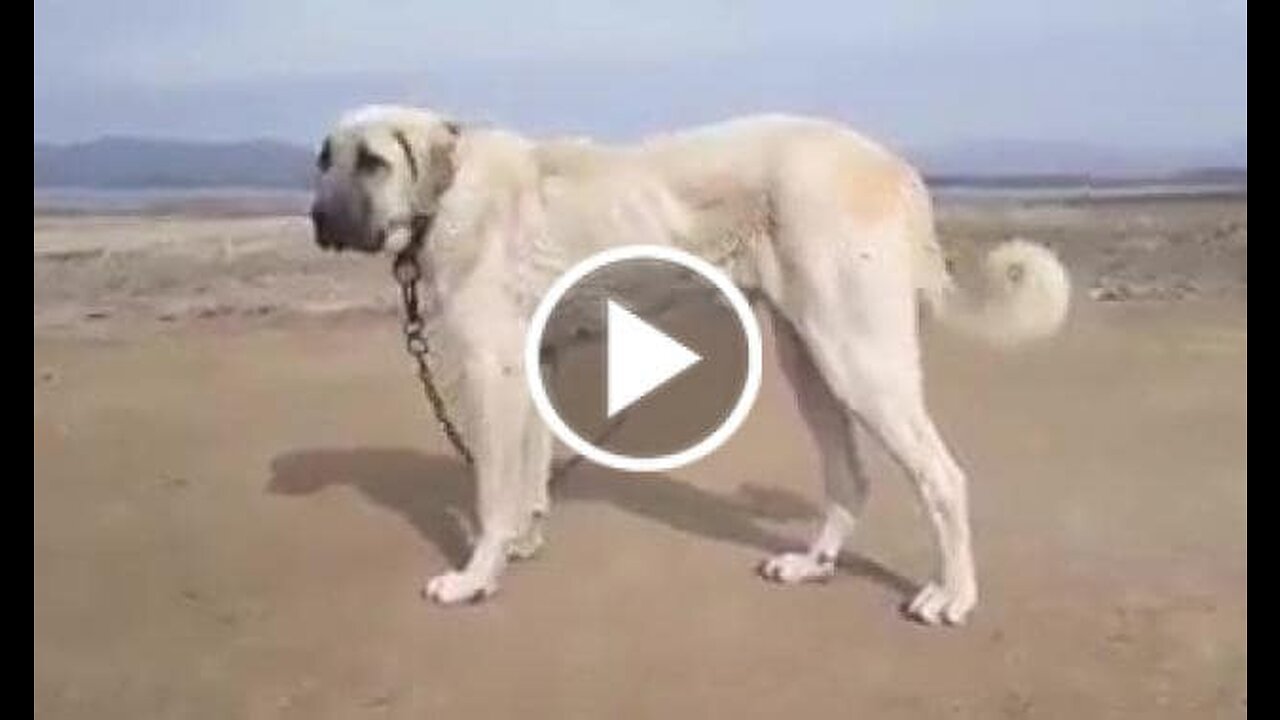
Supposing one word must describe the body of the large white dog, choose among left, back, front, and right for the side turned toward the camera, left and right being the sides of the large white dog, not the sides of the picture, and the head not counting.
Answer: left
